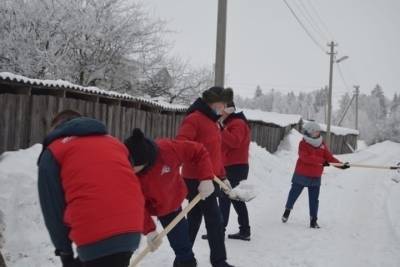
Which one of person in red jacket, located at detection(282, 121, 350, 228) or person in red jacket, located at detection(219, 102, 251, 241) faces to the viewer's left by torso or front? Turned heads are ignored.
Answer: person in red jacket, located at detection(219, 102, 251, 241)

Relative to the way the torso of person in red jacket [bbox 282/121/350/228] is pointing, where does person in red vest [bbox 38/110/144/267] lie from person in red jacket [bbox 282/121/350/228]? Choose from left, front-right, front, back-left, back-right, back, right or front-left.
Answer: front-right

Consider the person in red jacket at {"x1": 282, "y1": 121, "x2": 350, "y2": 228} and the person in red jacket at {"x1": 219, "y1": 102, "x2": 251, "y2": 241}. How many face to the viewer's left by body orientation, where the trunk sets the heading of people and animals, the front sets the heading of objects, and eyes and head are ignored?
1

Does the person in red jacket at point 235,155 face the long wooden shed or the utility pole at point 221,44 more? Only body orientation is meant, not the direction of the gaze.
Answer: the long wooden shed

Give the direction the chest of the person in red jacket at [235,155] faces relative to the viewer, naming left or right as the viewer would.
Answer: facing to the left of the viewer

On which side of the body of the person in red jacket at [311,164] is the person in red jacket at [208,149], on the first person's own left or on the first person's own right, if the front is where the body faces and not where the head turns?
on the first person's own right

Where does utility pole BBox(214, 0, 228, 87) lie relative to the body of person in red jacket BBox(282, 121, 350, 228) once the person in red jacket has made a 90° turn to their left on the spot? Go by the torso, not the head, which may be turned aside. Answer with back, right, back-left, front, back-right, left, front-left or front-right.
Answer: left
